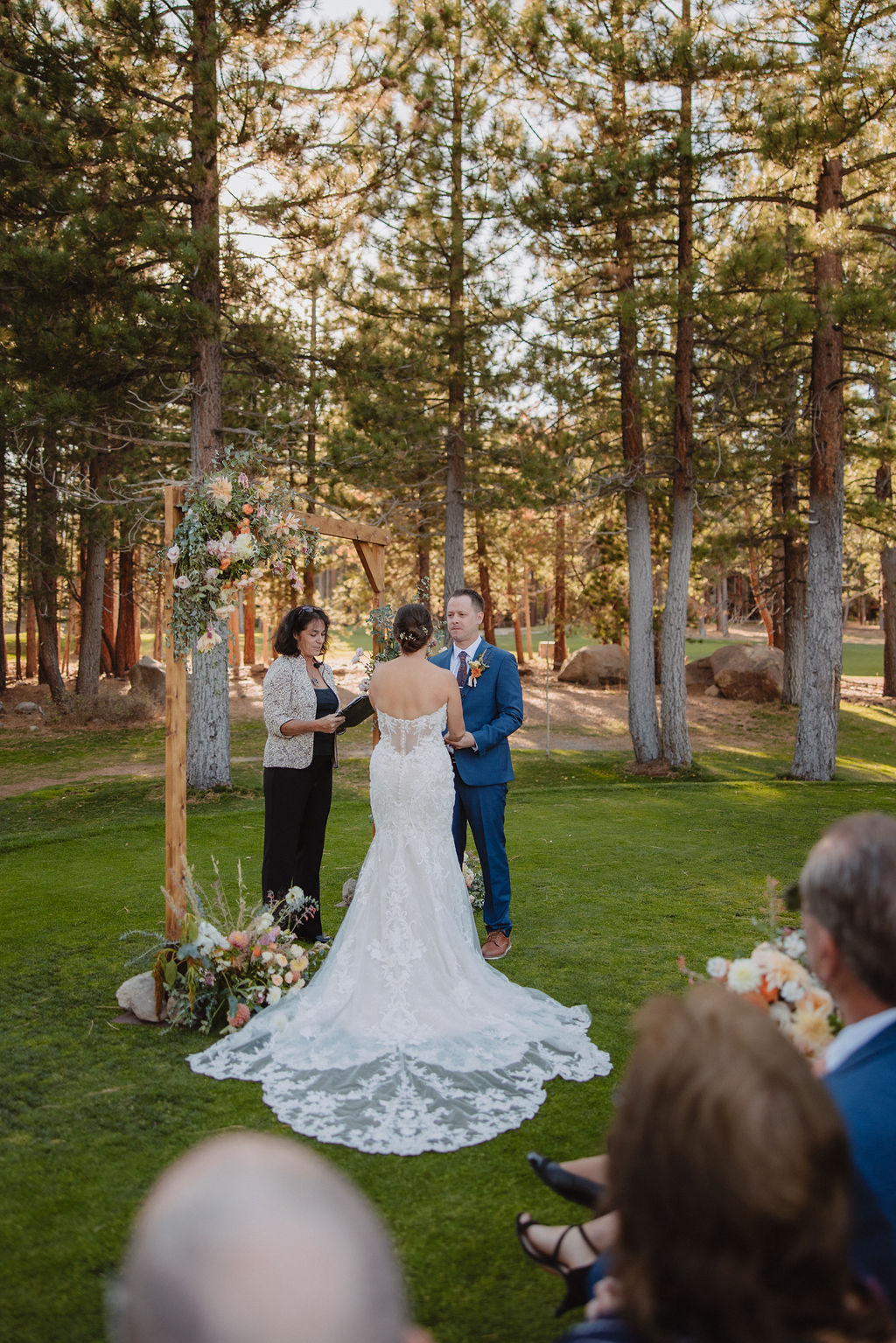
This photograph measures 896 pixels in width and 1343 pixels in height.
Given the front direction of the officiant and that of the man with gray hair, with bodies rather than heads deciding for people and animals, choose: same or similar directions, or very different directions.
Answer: very different directions

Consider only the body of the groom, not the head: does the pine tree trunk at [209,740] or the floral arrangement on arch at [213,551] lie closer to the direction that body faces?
the floral arrangement on arch

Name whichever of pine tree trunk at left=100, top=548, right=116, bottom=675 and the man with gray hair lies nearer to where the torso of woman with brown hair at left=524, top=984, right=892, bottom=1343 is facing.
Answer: the pine tree trunk

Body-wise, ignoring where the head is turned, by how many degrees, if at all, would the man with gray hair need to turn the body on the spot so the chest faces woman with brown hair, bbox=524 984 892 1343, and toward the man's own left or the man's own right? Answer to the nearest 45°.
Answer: approximately 135° to the man's own left

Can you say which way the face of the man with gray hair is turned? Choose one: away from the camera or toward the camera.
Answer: away from the camera

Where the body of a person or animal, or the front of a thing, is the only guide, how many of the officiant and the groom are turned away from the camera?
0

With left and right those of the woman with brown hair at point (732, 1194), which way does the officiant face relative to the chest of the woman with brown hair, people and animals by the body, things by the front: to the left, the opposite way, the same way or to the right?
the opposite way

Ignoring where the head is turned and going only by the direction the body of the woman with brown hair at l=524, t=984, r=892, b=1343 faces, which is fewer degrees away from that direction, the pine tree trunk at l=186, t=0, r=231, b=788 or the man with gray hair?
the pine tree trunk

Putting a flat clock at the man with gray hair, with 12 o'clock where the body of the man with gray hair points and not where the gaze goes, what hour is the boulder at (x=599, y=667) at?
The boulder is roughly at 1 o'clock from the man with gray hair.

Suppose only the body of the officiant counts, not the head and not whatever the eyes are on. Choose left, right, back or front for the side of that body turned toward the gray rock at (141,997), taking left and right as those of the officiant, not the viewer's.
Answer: right

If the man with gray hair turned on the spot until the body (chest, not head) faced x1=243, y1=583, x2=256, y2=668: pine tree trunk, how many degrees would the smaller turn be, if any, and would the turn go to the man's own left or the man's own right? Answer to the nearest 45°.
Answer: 0° — they already face it

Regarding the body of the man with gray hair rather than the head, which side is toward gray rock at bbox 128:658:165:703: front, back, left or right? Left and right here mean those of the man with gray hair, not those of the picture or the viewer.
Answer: front

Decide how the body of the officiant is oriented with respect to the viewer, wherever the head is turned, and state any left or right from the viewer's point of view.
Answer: facing the viewer and to the right of the viewer

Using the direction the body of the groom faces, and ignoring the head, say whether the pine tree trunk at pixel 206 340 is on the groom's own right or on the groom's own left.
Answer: on the groom's own right

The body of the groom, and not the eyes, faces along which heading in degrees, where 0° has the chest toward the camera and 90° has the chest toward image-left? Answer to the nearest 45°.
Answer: approximately 45°

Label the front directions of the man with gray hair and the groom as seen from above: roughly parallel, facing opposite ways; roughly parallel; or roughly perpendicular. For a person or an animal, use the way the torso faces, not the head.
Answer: roughly perpendicular

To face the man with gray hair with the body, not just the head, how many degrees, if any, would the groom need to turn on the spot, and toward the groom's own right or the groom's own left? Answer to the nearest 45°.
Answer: approximately 45° to the groom's own left
